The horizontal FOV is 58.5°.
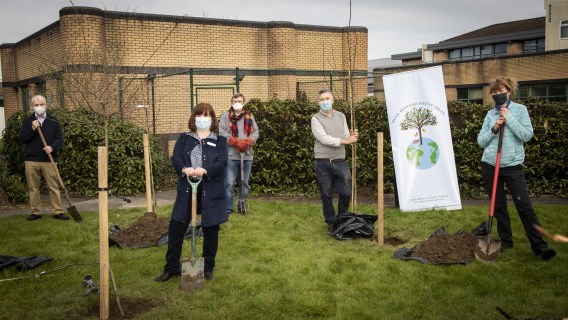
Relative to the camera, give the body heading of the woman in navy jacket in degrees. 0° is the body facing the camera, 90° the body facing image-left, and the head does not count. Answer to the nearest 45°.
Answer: approximately 0°

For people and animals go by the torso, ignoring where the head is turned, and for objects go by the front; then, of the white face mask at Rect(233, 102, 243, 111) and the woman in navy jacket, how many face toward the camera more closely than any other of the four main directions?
2

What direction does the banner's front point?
toward the camera

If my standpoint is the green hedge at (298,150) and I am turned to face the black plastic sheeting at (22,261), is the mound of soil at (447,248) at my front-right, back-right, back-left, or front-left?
front-left

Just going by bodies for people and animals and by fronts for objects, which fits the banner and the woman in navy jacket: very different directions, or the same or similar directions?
same or similar directions

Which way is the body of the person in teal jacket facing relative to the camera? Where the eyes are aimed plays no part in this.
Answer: toward the camera

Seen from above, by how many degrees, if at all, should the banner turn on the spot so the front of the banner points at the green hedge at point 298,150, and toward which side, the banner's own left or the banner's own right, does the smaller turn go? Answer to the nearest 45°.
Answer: approximately 135° to the banner's own right

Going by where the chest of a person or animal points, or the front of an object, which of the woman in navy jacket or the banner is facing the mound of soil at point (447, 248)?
the banner

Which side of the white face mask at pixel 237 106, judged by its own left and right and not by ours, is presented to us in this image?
front

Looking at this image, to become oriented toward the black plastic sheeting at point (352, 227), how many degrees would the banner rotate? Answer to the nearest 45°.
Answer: approximately 45° to its right

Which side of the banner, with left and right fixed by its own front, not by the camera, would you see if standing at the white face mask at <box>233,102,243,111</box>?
right

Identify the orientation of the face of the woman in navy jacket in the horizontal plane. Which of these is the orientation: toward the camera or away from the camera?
toward the camera

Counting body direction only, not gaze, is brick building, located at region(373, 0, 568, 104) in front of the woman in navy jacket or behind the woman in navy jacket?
behind

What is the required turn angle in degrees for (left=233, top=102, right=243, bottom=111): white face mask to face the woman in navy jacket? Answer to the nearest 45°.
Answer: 0° — it already faces them

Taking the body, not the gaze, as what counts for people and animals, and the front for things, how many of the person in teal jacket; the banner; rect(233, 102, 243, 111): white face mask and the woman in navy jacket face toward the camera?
4

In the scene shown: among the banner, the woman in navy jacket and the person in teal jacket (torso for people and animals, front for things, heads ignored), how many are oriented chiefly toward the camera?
3

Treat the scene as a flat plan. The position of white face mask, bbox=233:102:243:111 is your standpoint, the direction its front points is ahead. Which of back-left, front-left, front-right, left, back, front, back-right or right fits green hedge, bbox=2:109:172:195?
back-right
